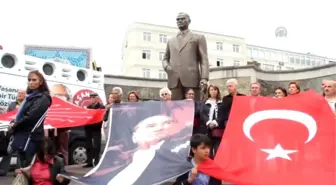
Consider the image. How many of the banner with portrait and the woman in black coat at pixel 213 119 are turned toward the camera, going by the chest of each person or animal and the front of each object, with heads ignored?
2

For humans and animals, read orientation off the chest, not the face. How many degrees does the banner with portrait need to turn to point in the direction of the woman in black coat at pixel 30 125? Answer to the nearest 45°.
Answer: approximately 90° to its right

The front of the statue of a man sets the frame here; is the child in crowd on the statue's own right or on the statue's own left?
on the statue's own left
